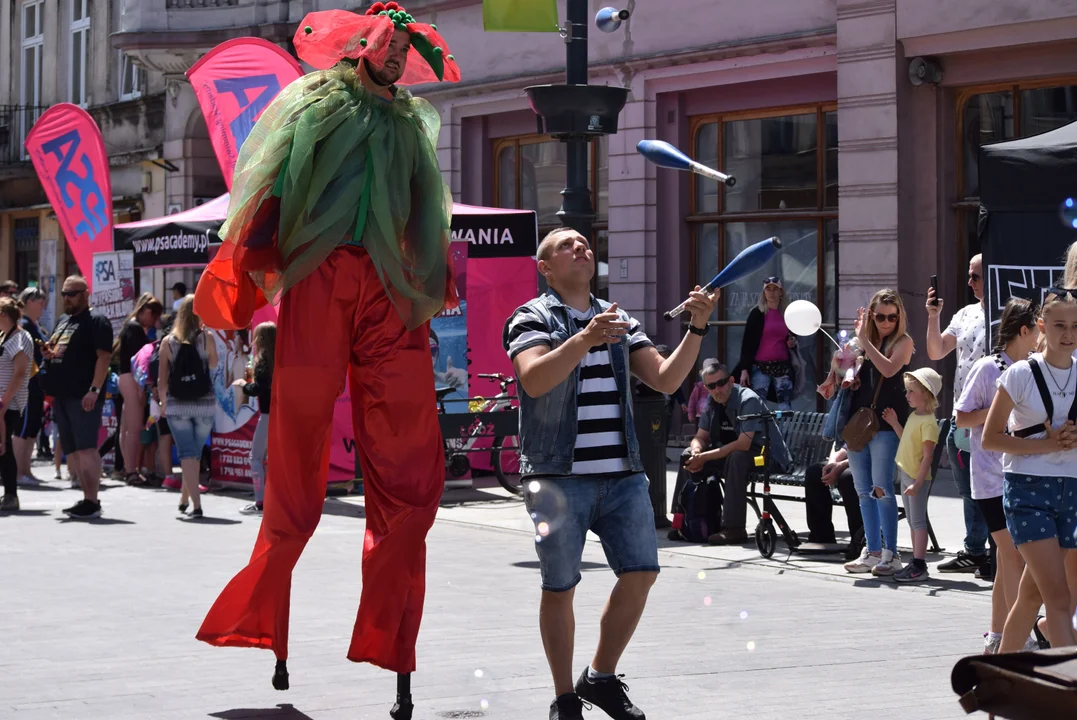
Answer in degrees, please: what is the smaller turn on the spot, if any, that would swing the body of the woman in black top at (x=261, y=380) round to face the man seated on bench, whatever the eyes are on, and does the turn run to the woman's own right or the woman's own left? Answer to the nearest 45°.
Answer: approximately 135° to the woman's own left

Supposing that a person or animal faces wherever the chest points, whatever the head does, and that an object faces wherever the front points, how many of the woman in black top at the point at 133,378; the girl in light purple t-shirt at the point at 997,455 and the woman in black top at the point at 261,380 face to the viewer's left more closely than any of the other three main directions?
1

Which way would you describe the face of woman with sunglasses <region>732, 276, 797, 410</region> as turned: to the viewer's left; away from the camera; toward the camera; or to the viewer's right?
toward the camera

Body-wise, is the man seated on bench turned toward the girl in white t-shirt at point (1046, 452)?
no

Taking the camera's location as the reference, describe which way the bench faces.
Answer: facing the viewer and to the left of the viewer

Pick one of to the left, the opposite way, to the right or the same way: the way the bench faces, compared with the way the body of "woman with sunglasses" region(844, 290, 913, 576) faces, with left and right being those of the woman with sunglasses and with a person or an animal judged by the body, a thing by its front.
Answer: the same way

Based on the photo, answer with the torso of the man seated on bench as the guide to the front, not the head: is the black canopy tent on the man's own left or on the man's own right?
on the man's own left

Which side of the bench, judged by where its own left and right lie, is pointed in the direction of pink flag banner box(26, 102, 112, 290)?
right

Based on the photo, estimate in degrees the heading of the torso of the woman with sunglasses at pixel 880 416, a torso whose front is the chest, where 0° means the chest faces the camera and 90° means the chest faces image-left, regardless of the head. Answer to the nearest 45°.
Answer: approximately 45°
